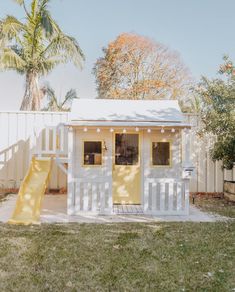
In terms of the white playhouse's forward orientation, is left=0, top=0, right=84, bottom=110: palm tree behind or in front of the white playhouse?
behind

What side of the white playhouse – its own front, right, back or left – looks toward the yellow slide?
right

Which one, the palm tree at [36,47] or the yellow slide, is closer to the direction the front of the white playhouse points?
the yellow slide

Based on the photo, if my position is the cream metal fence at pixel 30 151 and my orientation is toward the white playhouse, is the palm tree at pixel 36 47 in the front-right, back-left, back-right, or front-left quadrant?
back-left

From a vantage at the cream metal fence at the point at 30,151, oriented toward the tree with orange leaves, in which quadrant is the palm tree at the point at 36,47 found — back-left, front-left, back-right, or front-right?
front-left

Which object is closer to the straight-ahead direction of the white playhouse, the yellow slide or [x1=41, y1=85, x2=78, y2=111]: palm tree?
the yellow slide

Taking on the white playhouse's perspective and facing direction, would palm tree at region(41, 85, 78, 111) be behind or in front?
behind

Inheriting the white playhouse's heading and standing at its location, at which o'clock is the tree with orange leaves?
The tree with orange leaves is roughly at 6 o'clock from the white playhouse.

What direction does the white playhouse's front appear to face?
toward the camera

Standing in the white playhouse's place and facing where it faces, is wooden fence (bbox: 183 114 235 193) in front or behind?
behind
